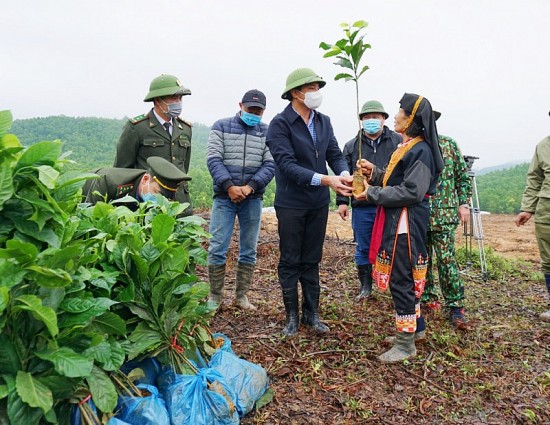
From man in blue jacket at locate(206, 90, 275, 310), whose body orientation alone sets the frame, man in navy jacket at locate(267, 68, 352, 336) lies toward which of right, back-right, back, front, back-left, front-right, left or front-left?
front-left

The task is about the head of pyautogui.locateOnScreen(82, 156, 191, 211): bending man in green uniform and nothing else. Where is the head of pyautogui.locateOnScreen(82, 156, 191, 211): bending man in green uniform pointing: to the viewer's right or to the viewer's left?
to the viewer's right

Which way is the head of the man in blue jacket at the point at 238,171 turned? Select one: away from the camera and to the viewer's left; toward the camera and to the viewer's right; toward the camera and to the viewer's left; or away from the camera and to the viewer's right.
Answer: toward the camera and to the viewer's right

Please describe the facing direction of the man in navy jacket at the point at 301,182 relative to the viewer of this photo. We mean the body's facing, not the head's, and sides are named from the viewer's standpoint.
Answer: facing the viewer and to the right of the viewer

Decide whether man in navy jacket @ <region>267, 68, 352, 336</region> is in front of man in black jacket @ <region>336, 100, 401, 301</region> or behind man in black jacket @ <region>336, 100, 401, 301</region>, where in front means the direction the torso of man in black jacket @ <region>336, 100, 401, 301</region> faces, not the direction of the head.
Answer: in front

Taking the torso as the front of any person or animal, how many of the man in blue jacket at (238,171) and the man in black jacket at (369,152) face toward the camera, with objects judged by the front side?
2

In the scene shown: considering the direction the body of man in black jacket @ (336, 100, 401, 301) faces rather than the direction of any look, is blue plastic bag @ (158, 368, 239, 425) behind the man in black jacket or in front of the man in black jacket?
in front
